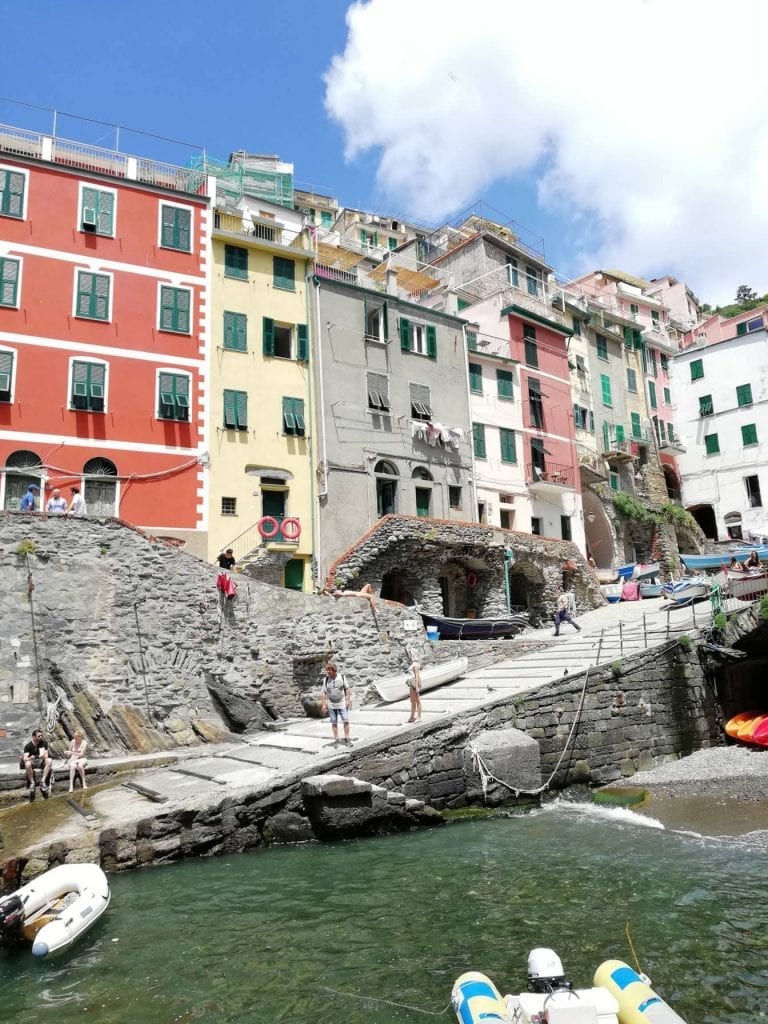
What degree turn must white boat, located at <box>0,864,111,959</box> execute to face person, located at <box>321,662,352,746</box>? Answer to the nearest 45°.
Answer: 0° — it already faces them

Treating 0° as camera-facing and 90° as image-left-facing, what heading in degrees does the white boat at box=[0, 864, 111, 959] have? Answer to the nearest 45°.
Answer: approximately 225°

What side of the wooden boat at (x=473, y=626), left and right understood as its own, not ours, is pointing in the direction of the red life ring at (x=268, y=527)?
front

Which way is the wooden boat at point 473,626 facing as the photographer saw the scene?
facing to the left of the viewer

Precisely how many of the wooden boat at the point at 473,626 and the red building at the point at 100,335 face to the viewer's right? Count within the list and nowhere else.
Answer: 1

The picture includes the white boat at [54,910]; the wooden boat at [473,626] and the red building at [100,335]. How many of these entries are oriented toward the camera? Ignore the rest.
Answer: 1
